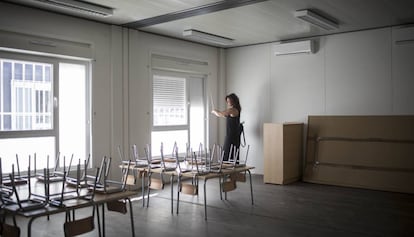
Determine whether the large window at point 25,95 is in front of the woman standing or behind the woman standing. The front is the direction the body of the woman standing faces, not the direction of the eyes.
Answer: in front

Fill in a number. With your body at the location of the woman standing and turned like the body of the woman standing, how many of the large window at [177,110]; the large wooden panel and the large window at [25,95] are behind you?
1

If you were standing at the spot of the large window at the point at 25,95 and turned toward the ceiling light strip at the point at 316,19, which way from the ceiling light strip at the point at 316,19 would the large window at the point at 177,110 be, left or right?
left

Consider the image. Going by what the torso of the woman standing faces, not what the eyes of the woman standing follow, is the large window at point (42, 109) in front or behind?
in front

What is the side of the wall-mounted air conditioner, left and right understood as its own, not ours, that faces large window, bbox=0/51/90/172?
front

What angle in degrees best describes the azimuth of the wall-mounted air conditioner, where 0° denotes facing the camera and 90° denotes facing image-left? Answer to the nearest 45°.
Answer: approximately 45°

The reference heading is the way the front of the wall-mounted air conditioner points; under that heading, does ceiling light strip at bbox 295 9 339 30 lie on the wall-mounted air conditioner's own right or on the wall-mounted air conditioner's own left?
on the wall-mounted air conditioner's own left

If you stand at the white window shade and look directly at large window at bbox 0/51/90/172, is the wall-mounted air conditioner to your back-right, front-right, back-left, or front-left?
back-left

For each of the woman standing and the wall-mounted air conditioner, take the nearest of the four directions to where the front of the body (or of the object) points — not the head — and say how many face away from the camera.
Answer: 0

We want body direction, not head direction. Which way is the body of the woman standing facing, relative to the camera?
to the viewer's left

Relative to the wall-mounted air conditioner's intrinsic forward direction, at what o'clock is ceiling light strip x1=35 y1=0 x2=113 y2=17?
The ceiling light strip is roughly at 12 o'clock from the wall-mounted air conditioner.

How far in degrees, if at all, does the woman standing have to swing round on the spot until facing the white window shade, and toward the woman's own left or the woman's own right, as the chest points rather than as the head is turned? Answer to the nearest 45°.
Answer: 0° — they already face it
